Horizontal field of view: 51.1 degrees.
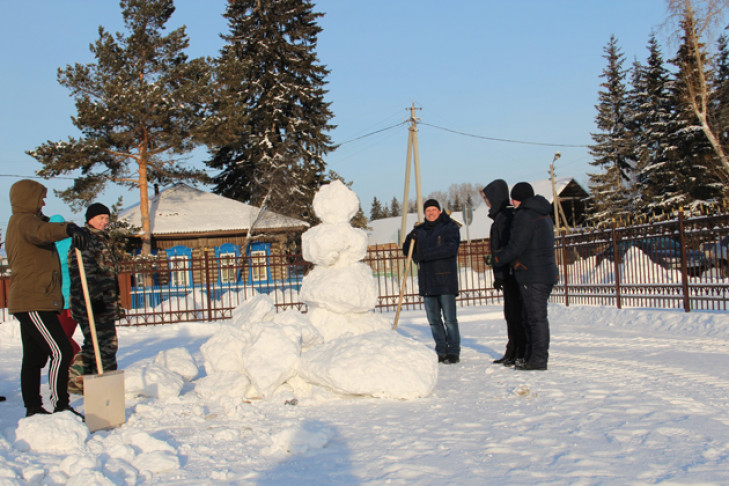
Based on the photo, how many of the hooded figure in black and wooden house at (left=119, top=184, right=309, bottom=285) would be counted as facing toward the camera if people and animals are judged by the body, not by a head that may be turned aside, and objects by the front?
1

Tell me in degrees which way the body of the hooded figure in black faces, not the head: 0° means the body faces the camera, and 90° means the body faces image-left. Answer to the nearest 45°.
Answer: approximately 90°

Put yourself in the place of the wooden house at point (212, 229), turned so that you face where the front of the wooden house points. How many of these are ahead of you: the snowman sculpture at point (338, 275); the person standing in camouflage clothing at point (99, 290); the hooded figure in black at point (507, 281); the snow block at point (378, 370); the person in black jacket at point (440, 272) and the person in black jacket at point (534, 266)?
6

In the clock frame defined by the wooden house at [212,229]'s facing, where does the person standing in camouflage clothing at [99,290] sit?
The person standing in camouflage clothing is roughly at 12 o'clock from the wooden house.

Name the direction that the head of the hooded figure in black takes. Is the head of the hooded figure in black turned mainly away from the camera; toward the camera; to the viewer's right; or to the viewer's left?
to the viewer's left

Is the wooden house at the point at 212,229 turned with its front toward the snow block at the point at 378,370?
yes

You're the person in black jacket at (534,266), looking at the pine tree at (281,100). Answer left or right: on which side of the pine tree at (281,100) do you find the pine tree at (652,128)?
right

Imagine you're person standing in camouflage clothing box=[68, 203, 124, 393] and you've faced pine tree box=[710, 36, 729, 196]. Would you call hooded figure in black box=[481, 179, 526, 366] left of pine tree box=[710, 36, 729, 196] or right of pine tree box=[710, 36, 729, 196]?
right

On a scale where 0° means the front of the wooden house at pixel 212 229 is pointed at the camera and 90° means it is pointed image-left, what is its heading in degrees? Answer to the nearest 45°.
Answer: approximately 0°

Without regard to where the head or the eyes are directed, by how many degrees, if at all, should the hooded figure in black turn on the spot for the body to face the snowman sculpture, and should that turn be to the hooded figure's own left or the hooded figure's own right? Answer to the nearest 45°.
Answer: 0° — they already face it
